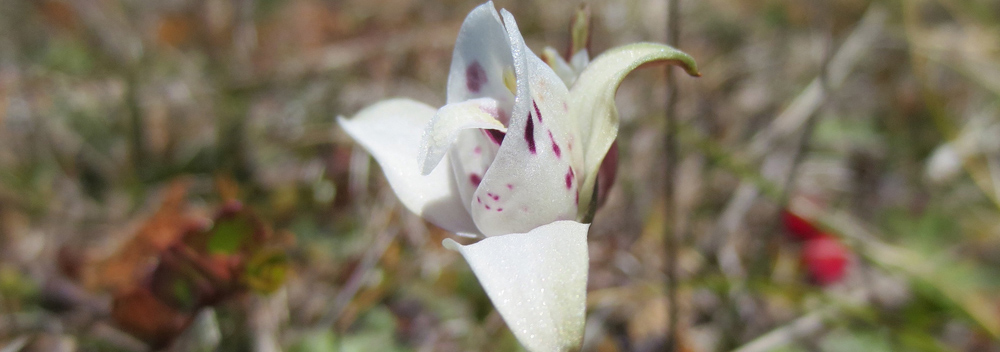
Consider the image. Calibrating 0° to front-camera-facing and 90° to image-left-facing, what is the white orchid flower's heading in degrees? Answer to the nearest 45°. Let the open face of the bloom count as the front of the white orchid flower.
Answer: approximately 45°

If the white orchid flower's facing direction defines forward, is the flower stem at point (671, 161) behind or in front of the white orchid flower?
behind

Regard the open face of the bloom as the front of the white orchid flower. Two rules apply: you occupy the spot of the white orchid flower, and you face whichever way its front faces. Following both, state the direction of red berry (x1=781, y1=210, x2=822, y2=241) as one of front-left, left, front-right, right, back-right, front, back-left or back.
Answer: back

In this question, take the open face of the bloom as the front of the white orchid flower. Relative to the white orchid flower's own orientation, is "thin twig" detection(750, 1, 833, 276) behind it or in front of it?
behind

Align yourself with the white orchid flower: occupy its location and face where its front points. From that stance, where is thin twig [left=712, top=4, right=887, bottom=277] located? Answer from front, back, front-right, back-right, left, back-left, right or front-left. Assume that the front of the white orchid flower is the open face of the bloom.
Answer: back

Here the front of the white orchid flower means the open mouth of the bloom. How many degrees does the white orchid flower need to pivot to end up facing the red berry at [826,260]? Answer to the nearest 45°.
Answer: approximately 180°
